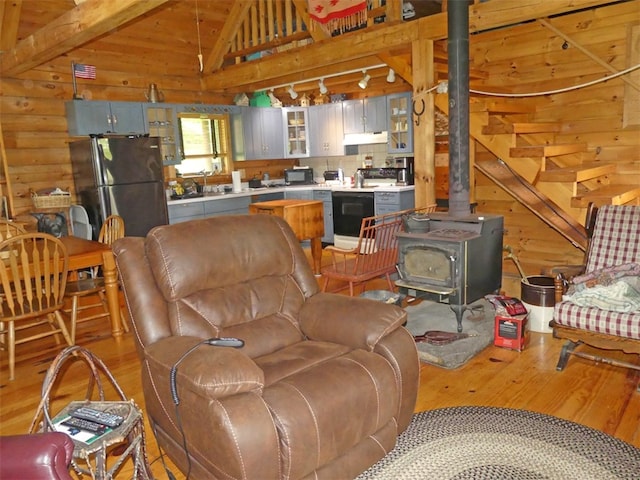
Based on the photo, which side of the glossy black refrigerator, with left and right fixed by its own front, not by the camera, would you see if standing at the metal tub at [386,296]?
front

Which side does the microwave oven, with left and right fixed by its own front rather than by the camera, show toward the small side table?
front

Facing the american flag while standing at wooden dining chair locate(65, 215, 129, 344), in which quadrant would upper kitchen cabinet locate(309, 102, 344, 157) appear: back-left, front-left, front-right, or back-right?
front-right

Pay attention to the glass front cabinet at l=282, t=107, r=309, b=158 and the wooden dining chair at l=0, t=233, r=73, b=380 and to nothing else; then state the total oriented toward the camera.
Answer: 1

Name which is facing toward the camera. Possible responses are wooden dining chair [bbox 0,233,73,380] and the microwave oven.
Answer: the microwave oven

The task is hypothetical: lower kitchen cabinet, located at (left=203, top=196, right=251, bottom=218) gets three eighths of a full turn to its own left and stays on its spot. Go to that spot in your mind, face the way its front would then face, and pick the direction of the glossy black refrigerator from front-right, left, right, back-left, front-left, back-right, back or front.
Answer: back-left

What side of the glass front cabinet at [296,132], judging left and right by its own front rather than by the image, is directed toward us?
front

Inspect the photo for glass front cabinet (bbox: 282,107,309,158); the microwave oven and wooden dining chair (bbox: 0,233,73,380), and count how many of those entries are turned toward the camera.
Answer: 2

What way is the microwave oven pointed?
toward the camera

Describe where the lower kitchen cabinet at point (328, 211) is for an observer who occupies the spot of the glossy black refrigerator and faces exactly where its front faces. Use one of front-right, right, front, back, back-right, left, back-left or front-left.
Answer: front-left

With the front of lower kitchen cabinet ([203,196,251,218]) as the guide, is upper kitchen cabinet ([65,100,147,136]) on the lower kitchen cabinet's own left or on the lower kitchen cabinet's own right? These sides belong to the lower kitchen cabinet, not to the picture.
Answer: on the lower kitchen cabinet's own right

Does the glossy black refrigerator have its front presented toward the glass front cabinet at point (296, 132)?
no

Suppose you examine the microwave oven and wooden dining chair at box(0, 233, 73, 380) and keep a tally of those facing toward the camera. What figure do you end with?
1

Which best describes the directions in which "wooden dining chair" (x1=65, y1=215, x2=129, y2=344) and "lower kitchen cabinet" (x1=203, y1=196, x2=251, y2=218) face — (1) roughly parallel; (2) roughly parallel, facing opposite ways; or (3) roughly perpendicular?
roughly perpendicular

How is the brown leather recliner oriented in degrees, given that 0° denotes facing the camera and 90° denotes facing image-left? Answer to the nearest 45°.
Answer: approximately 315°

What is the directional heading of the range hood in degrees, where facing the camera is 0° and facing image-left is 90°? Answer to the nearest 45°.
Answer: approximately 45°

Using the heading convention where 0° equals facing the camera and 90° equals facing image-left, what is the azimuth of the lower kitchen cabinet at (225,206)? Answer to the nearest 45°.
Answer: approximately 315°

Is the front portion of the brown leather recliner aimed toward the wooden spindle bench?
no

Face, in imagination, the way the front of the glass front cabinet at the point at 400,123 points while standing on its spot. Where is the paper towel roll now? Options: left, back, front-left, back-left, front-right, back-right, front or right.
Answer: front-right

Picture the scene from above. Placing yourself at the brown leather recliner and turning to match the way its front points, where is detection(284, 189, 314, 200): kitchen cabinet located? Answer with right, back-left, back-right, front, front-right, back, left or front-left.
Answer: back-left
